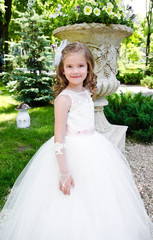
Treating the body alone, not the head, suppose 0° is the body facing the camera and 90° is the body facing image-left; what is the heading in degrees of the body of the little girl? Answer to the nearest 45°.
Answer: approximately 315°

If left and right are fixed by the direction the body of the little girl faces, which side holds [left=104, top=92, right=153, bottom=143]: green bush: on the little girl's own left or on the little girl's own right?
on the little girl's own left

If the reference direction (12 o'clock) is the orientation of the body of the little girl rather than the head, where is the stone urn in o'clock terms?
The stone urn is roughly at 8 o'clock from the little girl.

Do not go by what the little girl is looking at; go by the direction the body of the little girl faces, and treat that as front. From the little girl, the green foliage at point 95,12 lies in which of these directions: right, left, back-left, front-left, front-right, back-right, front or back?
back-left

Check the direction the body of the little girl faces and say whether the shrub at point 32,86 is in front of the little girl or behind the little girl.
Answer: behind
